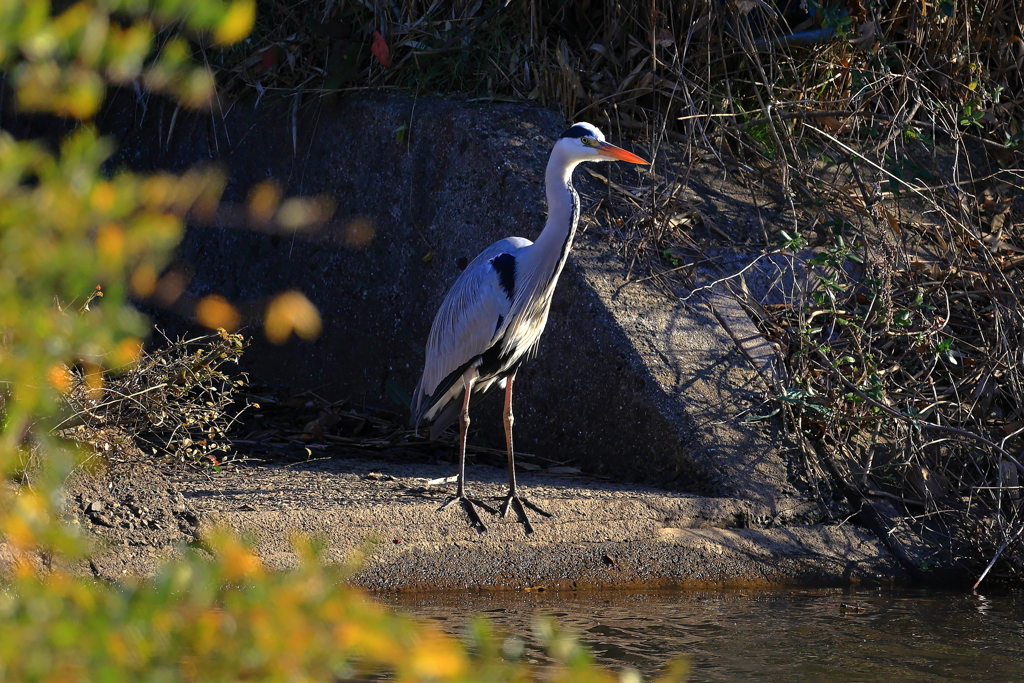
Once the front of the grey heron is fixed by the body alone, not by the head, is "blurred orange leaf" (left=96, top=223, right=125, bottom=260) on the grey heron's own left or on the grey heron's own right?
on the grey heron's own right

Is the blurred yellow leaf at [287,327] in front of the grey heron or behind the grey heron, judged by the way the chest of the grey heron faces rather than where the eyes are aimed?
behind

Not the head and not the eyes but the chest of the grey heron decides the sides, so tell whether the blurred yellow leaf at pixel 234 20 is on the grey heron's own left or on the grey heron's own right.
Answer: on the grey heron's own right

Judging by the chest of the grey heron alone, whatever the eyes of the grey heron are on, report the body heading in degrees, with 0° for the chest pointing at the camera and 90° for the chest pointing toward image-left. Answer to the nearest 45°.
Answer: approximately 315°
